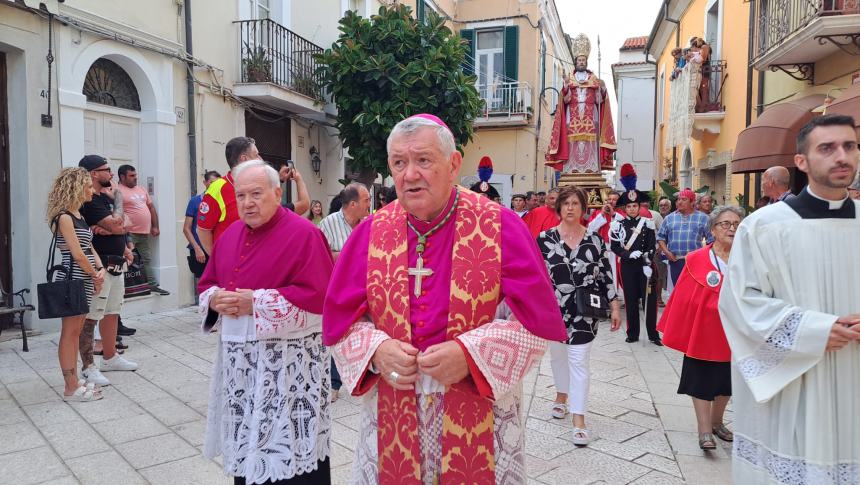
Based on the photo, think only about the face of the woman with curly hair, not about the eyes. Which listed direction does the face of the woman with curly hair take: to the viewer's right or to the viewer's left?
to the viewer's right

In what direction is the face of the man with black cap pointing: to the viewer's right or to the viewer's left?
to the viewer's right

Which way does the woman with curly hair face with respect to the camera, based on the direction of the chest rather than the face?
to the viewer's right

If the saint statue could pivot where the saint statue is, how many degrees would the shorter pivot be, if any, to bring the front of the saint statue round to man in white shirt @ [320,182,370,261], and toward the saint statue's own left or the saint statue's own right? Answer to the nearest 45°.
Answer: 0° — it already faces them

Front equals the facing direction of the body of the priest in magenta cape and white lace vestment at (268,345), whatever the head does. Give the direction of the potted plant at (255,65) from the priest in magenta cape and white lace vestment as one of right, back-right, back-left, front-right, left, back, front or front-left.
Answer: back-right
